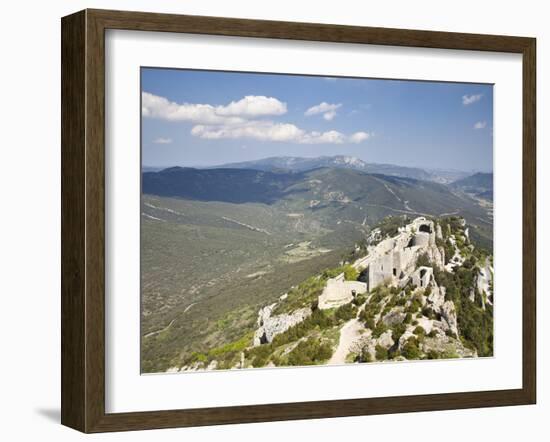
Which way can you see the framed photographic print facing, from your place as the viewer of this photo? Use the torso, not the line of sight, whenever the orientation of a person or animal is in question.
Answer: facing the viewer and to the right of the viewer
